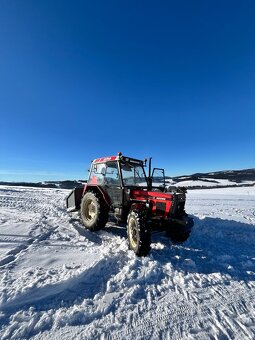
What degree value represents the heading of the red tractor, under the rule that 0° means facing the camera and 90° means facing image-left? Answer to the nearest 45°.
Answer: approximately 315°
